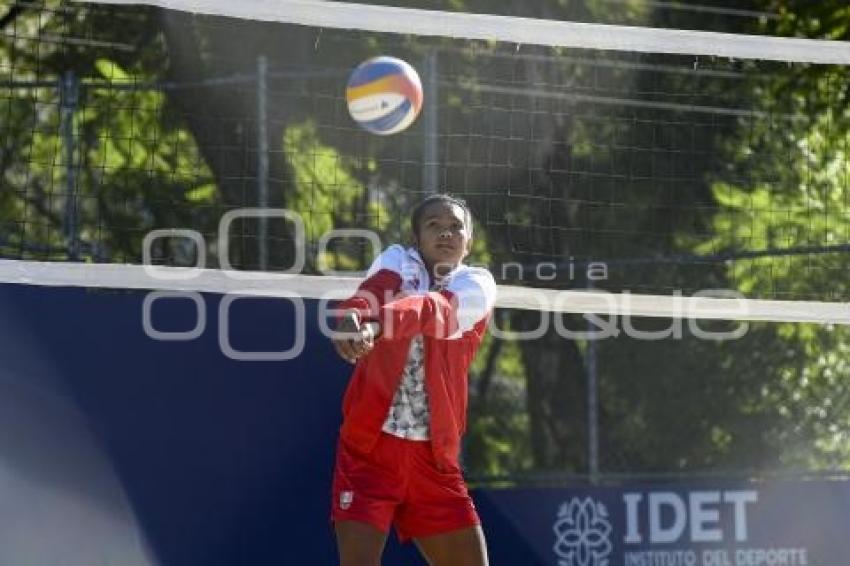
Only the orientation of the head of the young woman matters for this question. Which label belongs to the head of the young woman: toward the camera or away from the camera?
toward the camera

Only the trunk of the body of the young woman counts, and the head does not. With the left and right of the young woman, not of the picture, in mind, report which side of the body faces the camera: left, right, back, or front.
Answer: front

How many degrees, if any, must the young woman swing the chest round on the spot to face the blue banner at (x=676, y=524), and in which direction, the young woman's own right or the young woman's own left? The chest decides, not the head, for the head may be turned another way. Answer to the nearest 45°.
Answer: approximately 135° to the young woman's own left

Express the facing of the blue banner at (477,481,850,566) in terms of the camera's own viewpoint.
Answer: facing the viewer

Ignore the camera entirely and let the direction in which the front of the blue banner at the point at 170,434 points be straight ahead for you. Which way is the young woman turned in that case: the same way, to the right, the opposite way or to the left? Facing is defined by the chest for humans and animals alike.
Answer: the same way

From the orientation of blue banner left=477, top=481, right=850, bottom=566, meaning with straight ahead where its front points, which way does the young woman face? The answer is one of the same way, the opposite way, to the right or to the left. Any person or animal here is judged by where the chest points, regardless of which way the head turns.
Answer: the same way
